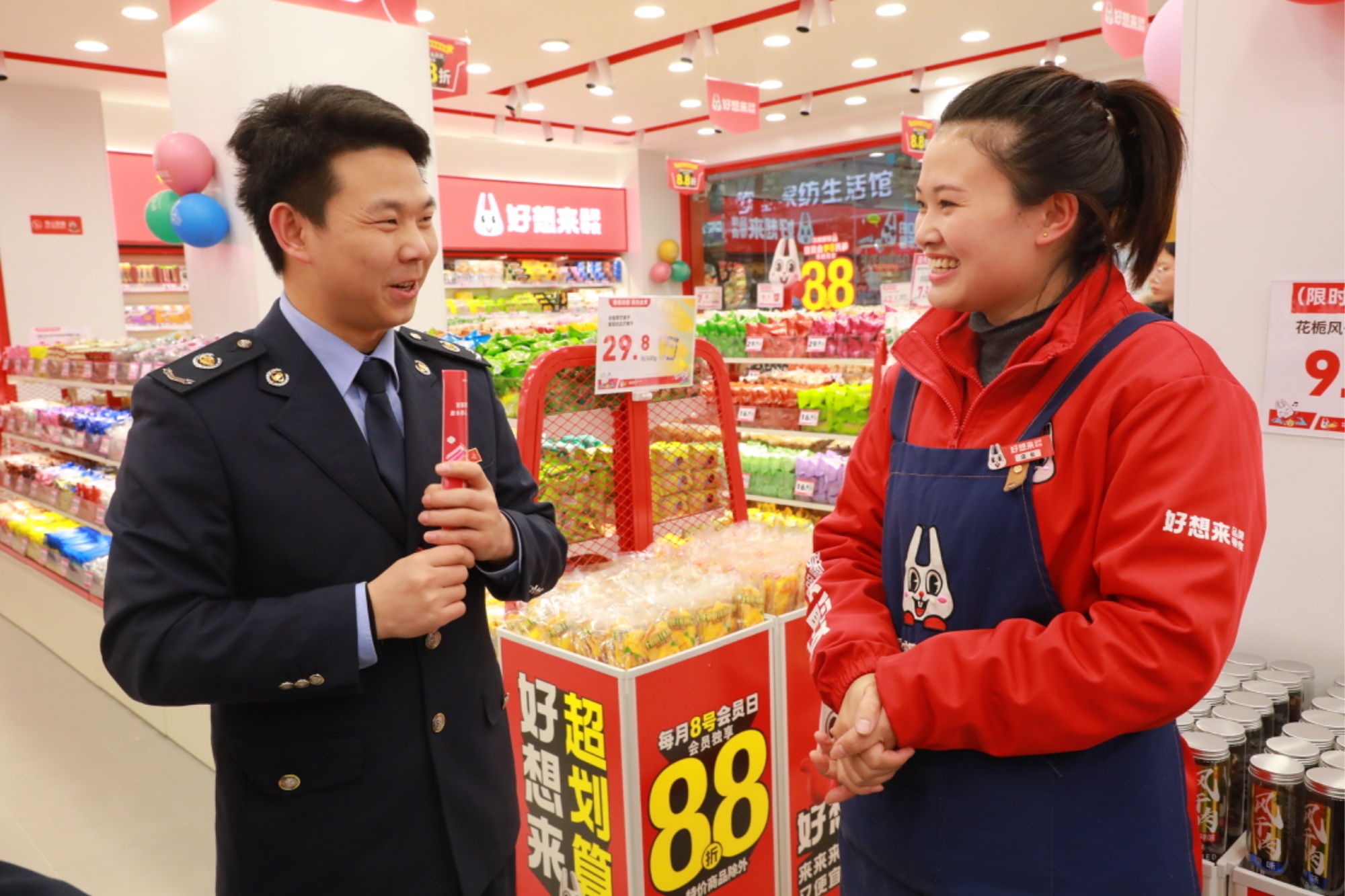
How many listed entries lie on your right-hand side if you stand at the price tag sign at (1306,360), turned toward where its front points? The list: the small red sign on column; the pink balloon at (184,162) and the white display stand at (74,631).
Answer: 3

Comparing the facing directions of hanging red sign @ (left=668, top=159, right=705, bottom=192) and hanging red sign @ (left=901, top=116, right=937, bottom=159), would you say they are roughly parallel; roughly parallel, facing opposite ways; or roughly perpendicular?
roughly parallel

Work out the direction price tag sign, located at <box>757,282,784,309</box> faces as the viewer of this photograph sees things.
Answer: facing the viewer

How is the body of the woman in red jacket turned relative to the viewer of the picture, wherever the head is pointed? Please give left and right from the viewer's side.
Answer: facing the viewer and to the left of the viewer

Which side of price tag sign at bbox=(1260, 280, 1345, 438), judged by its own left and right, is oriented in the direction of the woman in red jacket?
front

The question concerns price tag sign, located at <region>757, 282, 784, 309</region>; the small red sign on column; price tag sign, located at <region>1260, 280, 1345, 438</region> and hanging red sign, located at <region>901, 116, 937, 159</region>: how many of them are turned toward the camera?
4

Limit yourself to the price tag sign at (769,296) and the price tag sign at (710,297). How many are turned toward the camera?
2

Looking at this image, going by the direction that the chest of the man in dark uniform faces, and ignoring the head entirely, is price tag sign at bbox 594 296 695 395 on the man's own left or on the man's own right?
on the man's own left

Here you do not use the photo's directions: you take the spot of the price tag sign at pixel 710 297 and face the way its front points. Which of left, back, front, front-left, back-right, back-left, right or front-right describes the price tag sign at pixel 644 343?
front

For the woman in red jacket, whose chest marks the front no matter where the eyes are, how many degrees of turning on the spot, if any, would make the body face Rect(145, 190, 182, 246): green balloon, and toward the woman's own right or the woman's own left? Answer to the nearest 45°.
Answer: approximately 90° to the woman's own right

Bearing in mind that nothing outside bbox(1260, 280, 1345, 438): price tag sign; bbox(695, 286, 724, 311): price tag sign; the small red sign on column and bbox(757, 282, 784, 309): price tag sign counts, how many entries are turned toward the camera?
4

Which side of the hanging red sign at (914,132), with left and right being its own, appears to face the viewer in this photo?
front

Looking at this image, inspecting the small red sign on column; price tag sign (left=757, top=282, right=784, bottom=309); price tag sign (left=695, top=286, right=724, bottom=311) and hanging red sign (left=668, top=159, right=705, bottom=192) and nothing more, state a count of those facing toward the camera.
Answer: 4

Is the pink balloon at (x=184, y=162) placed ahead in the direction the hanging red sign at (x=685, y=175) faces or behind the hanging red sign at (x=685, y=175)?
ahead

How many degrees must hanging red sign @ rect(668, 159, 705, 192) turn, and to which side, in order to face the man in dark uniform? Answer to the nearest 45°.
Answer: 0° — it already faces them

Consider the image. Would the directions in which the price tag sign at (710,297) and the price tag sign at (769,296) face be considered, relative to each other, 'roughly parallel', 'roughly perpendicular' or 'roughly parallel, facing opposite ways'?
roughly parallel
